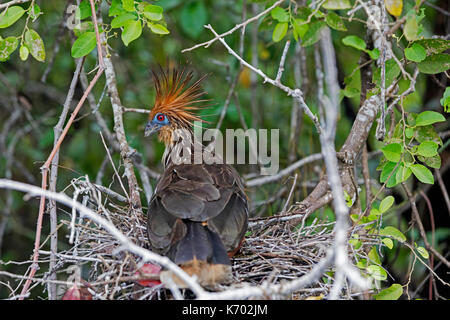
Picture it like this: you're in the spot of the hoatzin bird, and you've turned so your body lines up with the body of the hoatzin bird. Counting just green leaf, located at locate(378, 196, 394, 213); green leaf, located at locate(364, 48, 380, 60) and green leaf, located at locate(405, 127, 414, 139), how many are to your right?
3

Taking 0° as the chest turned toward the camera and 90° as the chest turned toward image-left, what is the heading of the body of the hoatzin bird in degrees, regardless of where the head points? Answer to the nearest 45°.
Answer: approximately 180°

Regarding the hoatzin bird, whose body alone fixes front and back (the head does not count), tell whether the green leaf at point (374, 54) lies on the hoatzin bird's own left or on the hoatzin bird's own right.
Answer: on the hoatzin bird's own right

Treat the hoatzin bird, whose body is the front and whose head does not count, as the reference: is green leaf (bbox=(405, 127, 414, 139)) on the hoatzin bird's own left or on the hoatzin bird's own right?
on the hoatzin bird's own right

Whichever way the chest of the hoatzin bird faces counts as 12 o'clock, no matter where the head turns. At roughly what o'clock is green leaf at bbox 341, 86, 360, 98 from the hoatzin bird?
The green leaf is roughly at 2 o'clock from the hoatzin bird.

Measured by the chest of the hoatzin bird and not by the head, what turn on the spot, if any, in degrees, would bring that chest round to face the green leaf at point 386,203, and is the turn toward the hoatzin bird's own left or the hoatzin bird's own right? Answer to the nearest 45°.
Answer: approximately 90° to the hoatzin bird's own right

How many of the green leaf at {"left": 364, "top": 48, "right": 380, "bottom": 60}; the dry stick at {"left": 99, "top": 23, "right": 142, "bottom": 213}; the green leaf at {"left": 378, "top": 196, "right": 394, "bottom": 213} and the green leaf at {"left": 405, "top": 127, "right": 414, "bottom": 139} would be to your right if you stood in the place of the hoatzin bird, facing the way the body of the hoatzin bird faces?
3

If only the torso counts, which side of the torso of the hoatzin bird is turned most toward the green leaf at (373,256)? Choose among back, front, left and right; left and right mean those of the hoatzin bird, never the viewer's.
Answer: right
